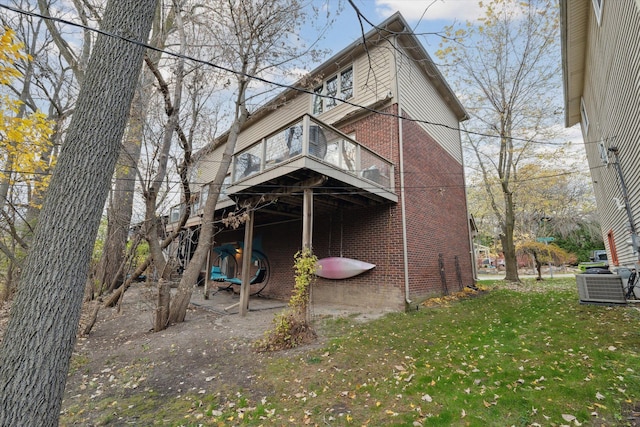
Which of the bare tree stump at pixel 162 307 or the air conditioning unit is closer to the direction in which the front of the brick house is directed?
the air conditioning unit

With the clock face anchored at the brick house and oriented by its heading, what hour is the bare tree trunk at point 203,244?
The bare tree trunk is roughly at 7 o'clock from the brick house.

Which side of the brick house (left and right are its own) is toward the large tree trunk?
back

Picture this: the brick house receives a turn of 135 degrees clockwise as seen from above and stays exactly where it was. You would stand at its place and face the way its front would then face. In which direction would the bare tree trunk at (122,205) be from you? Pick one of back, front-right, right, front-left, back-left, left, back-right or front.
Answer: right

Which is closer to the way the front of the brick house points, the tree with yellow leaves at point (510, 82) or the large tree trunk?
the tree with yellow leaves
